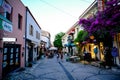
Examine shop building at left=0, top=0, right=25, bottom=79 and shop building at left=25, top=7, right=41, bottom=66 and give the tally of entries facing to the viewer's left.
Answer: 0

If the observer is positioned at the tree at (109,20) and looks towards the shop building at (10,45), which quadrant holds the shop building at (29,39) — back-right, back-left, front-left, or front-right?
front-right

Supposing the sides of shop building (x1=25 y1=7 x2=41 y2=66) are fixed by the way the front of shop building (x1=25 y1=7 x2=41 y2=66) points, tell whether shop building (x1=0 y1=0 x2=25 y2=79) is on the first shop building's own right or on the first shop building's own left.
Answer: on the first shop building's own right

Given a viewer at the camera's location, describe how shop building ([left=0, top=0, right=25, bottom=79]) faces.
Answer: facing the viewer and to the right of the viewer

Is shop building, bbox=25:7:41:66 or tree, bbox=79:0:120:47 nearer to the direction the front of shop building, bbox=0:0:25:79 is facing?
the tree

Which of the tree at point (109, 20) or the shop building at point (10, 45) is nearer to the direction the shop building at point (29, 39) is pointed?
the tree

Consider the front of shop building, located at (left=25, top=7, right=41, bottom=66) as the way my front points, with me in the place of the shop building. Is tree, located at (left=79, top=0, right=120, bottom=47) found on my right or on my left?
on my right

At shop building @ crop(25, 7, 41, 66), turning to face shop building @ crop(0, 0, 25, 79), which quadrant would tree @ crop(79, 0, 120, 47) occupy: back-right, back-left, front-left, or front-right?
front-left

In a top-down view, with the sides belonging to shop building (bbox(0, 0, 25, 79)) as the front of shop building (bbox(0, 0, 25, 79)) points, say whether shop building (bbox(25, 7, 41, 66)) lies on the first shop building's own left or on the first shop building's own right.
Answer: on the first shop building's own left

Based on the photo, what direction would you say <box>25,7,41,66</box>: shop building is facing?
to the viewer's right

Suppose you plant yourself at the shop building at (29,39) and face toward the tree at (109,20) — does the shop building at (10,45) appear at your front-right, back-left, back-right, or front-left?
front-right
